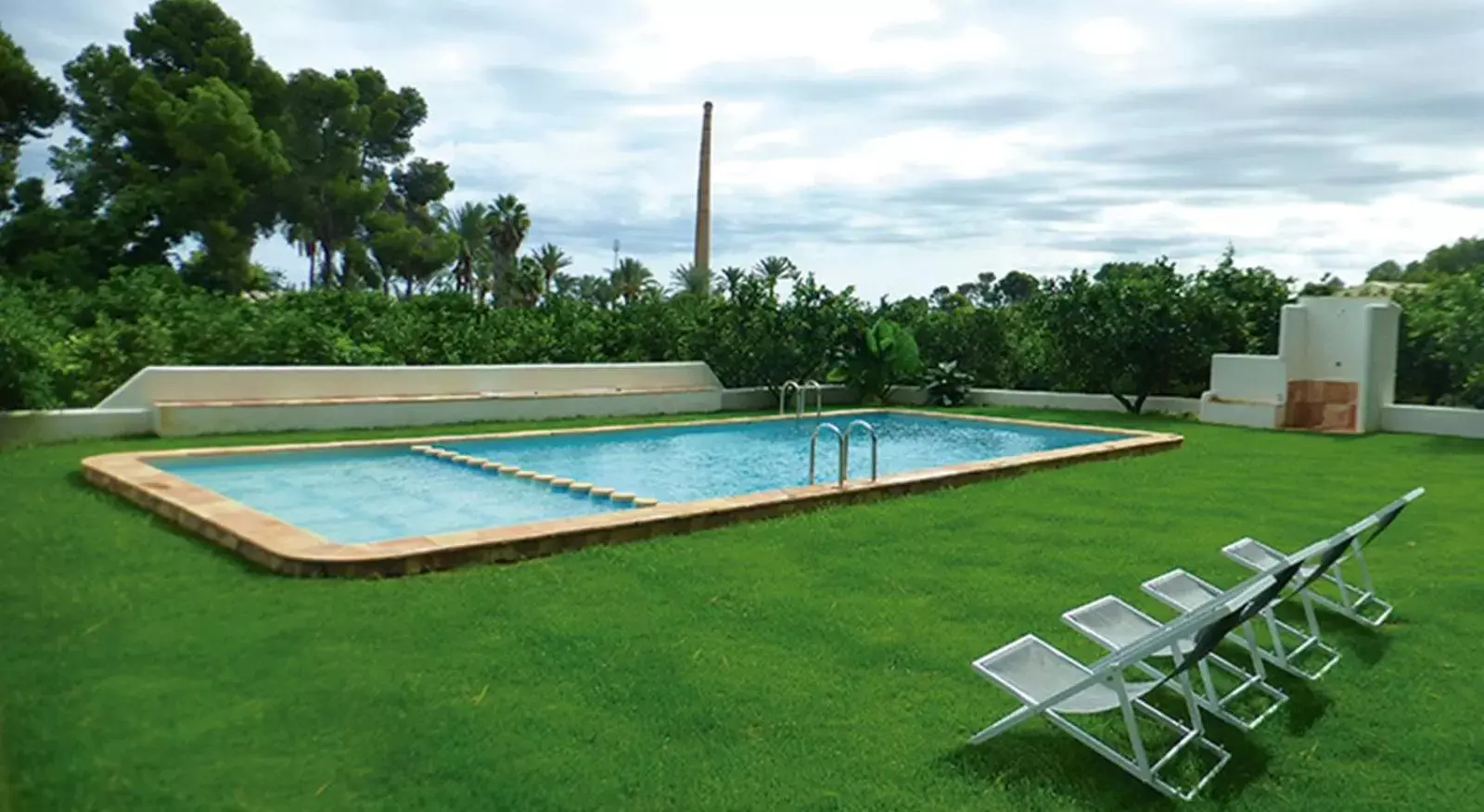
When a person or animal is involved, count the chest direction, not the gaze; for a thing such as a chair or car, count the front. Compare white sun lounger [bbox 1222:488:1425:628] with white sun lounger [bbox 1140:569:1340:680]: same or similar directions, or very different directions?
same or similar directions

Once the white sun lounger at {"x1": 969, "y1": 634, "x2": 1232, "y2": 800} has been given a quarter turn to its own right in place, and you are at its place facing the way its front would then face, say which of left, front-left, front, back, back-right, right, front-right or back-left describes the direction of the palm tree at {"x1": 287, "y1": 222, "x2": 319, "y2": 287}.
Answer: left

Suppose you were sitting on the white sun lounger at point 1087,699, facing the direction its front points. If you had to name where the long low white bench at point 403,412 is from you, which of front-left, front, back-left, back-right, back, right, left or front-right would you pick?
front

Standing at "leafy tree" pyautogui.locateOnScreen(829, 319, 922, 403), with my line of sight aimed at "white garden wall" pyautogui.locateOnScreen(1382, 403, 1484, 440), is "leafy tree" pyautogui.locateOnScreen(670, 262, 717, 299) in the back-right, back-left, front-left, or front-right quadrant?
back-left

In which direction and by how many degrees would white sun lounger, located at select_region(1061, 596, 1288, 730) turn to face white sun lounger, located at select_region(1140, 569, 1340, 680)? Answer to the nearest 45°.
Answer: approximately 90° to its right

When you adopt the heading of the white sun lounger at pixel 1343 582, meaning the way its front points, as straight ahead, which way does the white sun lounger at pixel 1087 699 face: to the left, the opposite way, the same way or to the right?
the same way

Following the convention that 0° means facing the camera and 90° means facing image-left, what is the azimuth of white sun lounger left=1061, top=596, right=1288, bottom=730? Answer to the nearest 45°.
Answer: approximately 135°

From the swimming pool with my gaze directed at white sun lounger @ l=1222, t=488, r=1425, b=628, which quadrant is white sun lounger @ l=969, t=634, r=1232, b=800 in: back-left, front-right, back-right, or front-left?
front-right

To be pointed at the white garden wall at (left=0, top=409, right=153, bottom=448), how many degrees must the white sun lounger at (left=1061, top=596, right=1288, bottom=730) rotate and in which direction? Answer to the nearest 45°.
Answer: approximately 45° to its left

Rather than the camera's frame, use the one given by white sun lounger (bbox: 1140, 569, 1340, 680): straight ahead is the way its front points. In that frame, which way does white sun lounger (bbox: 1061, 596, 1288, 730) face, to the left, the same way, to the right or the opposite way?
the same way

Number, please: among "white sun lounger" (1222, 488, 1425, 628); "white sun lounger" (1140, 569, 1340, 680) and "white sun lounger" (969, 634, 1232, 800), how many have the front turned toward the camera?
0

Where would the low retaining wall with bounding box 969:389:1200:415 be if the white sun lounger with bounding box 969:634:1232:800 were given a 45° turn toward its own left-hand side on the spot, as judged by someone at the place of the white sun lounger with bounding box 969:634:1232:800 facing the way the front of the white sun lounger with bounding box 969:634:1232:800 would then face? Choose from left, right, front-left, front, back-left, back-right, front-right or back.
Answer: right

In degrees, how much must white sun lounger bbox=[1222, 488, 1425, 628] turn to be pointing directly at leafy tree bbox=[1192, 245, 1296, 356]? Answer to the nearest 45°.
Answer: approximately 45° to its right

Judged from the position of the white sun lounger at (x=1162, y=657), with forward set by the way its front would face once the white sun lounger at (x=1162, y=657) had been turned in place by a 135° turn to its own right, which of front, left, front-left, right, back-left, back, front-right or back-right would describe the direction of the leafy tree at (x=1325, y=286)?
left

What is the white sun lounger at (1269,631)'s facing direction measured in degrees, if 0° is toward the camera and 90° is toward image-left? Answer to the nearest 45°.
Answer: approximately 135°

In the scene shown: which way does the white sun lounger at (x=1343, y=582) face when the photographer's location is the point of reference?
facing away from the viewer and to the left of the viewer

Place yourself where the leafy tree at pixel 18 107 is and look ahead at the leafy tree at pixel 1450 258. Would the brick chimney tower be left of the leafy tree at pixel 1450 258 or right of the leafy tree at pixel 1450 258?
left

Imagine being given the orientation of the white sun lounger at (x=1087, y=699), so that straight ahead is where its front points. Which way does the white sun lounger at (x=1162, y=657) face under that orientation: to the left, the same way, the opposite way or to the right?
the same way
